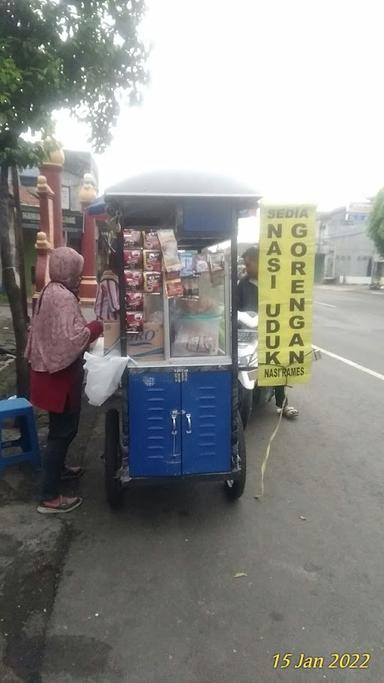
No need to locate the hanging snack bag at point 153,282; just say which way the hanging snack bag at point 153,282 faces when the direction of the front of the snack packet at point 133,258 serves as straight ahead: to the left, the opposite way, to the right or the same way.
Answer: the same way

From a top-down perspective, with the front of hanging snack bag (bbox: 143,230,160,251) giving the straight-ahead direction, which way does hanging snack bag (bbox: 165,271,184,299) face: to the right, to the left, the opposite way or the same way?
the same way

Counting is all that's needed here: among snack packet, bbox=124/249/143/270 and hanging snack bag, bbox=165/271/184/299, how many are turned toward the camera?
2

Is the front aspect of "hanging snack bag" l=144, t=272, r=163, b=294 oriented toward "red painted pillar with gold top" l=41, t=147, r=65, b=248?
no

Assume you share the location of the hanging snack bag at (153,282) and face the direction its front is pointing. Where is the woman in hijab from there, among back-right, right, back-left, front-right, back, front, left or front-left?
right

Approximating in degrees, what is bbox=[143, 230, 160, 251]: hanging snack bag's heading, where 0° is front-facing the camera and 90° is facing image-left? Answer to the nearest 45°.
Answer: approximately 0°

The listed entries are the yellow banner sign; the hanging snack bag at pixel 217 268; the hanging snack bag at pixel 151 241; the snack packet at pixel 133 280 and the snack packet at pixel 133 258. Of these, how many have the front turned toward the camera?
5

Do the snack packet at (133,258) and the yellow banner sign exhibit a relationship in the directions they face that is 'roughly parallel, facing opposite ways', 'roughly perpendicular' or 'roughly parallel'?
roughly parallel

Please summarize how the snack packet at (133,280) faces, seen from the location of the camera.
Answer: facing the viewer

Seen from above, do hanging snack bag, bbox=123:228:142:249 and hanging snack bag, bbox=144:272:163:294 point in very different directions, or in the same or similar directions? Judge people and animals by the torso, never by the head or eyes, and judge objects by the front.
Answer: same or similar directions

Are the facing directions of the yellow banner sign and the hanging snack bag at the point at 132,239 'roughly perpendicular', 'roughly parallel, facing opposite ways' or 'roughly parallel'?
roughly parallel

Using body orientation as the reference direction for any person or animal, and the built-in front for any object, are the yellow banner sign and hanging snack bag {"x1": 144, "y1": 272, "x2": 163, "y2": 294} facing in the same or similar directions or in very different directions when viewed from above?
same or similar directions

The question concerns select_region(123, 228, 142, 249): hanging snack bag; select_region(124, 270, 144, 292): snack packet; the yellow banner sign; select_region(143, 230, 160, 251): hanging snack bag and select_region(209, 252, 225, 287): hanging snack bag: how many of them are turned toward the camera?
5

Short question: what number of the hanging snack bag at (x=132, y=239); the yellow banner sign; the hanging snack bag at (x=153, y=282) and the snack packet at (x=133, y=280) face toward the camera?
4

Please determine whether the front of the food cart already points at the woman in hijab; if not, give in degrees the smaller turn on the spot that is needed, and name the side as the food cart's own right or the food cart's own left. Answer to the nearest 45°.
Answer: approximately 90° to the food cart's own right

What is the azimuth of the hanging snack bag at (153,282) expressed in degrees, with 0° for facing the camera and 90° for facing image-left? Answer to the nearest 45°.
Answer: approximately 0°

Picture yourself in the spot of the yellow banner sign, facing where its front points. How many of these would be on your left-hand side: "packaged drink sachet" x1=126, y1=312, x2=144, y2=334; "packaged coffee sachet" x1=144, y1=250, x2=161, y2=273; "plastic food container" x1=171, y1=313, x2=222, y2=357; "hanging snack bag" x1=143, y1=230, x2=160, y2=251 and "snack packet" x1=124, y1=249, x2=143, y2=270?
0

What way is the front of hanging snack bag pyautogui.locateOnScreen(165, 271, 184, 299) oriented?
toward the camera
